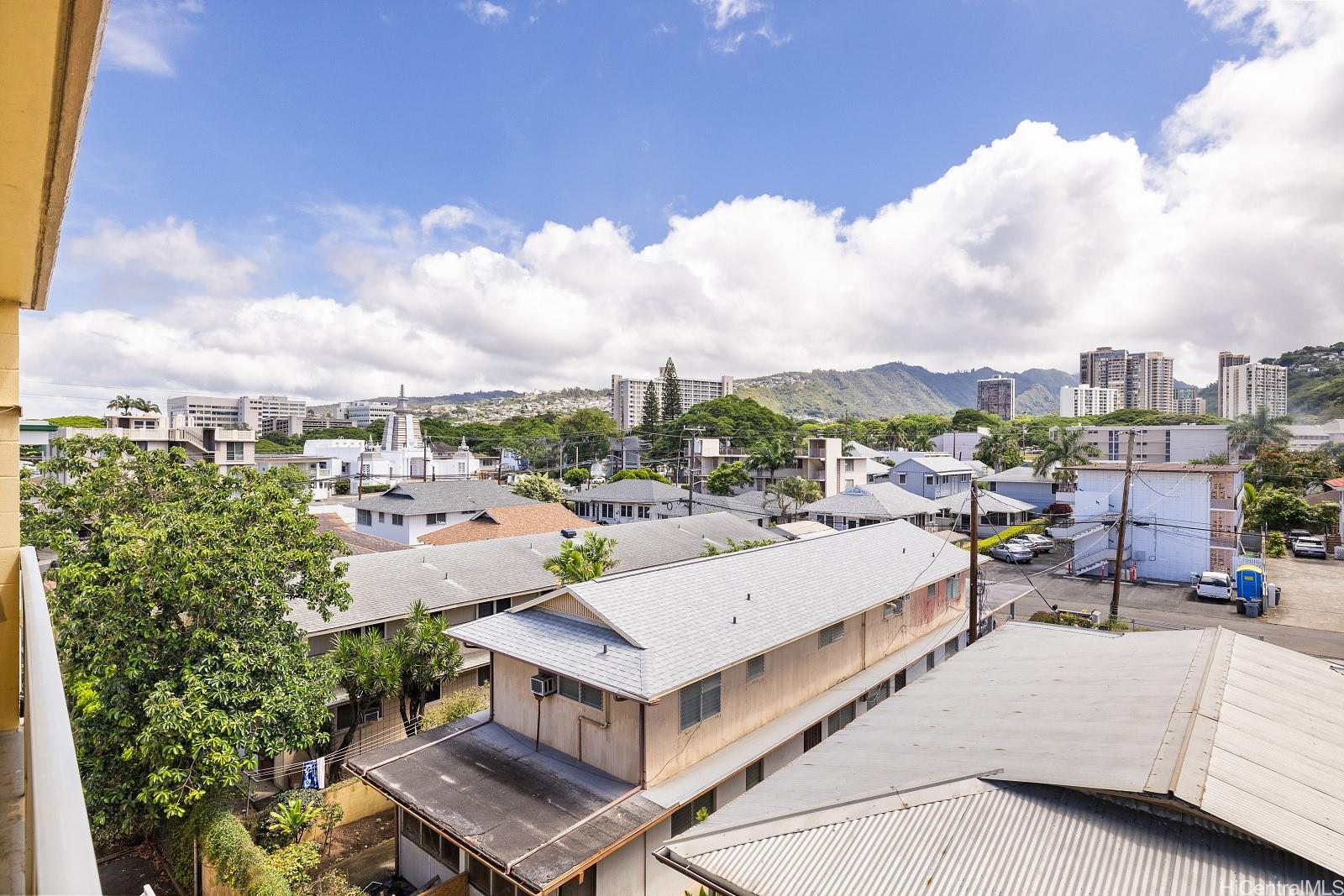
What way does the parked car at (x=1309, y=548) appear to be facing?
toward the camera

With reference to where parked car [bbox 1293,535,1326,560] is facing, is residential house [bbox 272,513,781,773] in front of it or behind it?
in front

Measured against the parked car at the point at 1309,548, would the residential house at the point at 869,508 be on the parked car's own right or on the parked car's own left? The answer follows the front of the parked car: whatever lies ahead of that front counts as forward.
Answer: on the parked car's own right

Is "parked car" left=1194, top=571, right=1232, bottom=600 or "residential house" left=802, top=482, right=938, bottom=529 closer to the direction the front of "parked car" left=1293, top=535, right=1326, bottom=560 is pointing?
the parked car

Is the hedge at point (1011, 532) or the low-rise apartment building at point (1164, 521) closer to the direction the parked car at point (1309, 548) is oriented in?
the low-rise apartment building

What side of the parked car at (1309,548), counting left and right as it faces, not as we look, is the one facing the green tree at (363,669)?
front

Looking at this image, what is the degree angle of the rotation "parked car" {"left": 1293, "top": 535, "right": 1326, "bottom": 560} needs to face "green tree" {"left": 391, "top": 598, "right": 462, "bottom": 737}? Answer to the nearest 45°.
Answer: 0° — it already faces it

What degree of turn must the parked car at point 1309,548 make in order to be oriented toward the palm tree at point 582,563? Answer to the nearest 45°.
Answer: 0° — it already faces it

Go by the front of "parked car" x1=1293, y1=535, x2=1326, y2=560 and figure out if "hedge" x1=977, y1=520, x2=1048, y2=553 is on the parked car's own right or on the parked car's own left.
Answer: on the parked car's own right

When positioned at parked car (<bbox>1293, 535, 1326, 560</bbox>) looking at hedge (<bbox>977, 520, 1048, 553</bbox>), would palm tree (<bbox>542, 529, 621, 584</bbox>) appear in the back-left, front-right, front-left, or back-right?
front-left

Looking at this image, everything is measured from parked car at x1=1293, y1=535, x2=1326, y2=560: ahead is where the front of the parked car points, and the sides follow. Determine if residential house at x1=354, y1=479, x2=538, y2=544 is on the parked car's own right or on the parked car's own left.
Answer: on the parked car's own right

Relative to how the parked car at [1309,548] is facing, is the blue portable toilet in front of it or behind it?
in front

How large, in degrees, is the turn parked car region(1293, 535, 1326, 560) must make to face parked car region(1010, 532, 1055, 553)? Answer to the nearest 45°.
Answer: approximately 45° to its right

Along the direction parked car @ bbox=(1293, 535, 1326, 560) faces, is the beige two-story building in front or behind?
in front

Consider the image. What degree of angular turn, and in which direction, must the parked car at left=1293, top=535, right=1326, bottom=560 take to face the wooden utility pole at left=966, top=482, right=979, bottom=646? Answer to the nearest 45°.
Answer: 0° — it already faces it

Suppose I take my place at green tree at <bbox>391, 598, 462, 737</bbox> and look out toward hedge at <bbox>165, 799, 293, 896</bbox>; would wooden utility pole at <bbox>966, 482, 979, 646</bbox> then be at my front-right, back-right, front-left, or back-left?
back-left
